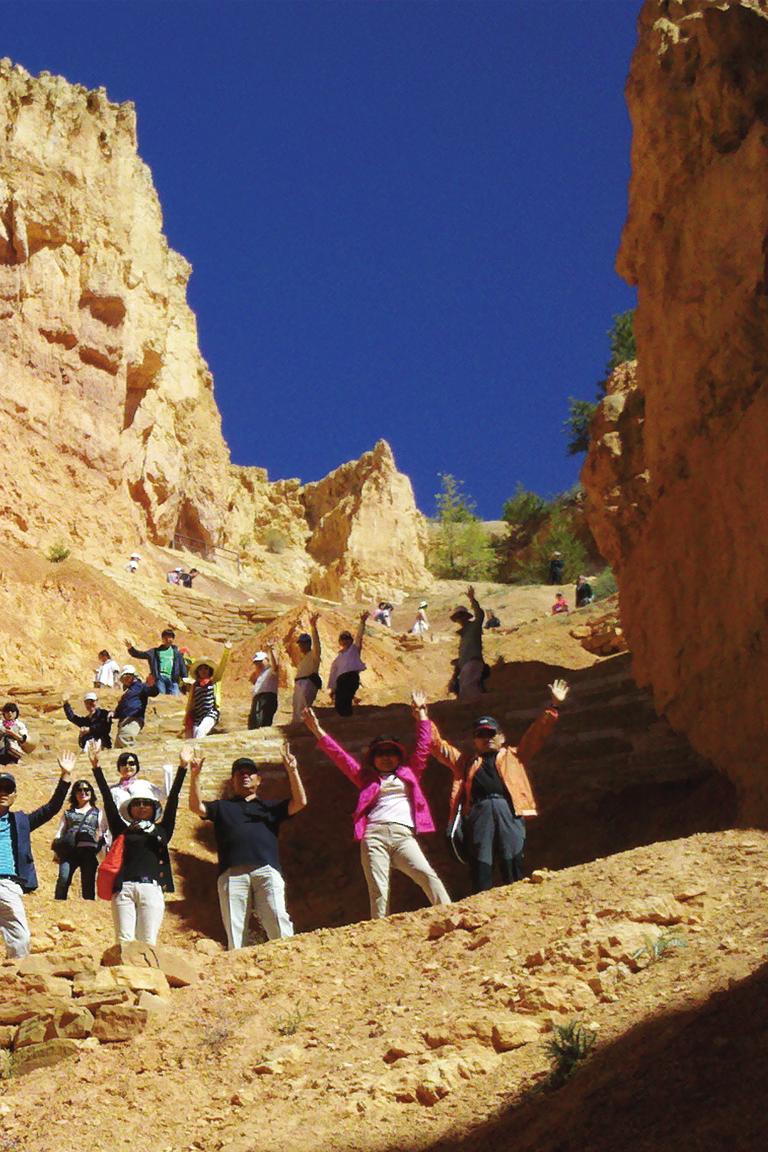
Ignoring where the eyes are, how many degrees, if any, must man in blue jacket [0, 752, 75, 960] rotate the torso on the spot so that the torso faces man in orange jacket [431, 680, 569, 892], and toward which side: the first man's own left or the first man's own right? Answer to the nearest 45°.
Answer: approximately 90° to the first man's own left

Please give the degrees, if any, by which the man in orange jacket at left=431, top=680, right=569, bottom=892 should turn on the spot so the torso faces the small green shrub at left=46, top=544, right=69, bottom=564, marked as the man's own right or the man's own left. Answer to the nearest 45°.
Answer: approximately 135° to the man's own right

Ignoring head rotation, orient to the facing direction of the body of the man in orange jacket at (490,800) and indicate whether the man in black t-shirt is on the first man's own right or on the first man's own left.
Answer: on the first man's own right

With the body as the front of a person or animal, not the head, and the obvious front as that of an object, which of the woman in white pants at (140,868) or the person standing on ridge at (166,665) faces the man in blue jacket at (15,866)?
the person standing on ridge

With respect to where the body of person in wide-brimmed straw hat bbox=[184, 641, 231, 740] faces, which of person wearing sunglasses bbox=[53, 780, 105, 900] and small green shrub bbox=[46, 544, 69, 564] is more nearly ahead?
the person wearing sunglasses

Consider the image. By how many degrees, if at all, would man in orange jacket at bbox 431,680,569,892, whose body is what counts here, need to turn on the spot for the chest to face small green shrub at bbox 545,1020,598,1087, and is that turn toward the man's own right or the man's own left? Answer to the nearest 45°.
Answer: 0° — they already face it

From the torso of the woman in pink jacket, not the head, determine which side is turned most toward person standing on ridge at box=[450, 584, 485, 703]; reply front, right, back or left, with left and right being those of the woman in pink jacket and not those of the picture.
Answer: back

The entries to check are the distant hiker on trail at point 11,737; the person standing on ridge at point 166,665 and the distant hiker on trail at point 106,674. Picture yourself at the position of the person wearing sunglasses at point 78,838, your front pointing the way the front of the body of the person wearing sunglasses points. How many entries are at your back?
3

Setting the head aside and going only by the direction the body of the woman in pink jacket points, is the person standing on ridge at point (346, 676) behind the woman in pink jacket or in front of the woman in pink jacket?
behind

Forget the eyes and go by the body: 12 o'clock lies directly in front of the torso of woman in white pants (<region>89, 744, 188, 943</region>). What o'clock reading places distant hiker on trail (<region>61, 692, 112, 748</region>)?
The distant hiker on trail is roughly at 6 o'clock from the woman in white pants.

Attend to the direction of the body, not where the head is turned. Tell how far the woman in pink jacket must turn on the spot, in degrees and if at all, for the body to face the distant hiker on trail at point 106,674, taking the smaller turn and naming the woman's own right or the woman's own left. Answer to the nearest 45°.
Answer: approximately 180°
